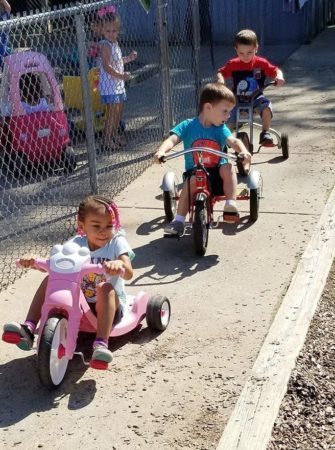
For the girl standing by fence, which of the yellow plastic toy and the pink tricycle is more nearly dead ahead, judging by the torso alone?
the pink tricycle

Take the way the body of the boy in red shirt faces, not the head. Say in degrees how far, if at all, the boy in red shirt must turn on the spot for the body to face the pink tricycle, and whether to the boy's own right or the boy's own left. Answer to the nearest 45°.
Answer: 0° — they already face it

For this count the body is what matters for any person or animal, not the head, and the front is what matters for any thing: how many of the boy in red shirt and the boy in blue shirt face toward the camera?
2

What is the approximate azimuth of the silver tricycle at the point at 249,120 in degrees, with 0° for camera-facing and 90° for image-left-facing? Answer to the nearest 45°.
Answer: approximately 45°

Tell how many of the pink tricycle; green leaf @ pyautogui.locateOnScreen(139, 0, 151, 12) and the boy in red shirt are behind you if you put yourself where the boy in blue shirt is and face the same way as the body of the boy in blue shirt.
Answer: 2

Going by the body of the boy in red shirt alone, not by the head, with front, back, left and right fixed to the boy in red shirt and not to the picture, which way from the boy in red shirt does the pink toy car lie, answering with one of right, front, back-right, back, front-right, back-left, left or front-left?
right

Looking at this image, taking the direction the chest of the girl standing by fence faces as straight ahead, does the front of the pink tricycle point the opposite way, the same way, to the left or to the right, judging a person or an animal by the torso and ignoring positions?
to the right

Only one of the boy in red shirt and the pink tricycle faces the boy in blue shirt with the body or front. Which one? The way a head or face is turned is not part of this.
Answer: the boy in red shirt

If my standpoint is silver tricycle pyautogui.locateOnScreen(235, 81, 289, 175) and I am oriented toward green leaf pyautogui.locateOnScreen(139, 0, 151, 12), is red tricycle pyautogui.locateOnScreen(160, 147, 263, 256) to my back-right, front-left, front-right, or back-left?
back-left

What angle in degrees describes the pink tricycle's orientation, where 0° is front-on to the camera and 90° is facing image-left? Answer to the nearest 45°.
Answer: approximately 45°
